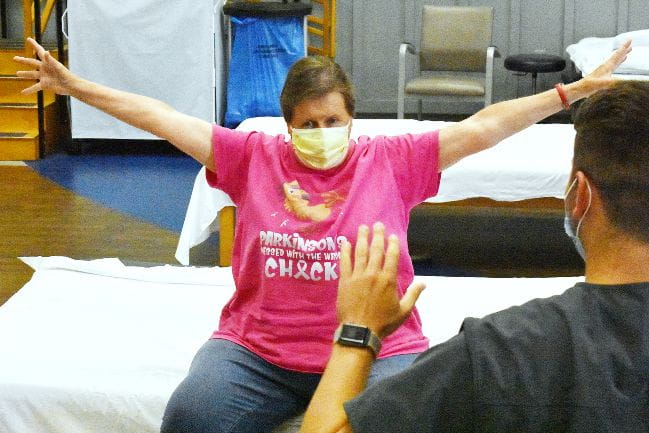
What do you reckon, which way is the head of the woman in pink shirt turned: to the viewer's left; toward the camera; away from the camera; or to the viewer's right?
toward the camera

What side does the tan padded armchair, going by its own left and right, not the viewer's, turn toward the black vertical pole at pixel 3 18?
right

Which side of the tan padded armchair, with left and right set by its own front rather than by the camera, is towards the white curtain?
right

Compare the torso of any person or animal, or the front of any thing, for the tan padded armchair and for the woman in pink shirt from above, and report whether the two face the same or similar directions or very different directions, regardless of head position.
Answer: same or similar directions

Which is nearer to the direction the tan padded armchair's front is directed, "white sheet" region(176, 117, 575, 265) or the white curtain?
the white sheet

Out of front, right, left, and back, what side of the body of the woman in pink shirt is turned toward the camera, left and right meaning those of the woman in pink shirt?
front

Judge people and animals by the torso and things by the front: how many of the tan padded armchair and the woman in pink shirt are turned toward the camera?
2

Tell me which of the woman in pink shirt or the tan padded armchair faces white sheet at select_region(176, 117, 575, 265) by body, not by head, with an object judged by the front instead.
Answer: the tan padded armchair

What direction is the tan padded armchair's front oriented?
toward the camera

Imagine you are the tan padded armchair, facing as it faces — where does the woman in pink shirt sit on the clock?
The woman in pink shirt is roughly at 12 o'clock from the tan padded armchair.

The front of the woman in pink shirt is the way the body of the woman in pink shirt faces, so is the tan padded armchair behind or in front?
behind

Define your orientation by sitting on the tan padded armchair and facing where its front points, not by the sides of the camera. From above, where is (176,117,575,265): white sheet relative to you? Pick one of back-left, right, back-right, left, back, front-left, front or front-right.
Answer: front
